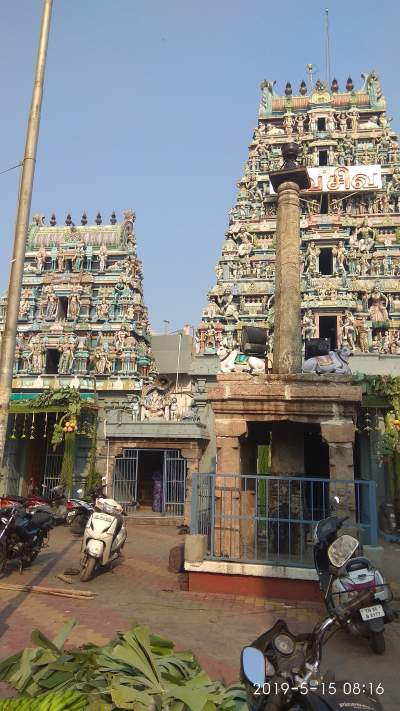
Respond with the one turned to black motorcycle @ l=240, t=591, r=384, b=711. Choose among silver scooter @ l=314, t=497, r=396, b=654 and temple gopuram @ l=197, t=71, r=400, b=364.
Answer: the temple gopuram

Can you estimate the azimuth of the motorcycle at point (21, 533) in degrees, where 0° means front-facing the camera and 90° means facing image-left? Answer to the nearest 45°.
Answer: approximately 45°

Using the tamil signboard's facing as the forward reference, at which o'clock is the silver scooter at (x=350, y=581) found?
The silver scooter is roughly at 12 o'clock from the tamil signboard.

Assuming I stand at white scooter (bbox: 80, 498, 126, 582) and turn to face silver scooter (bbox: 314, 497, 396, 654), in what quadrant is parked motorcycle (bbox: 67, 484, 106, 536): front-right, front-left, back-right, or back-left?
back-left

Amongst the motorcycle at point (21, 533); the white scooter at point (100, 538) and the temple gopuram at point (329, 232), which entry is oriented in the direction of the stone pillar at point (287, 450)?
the temple gopuram

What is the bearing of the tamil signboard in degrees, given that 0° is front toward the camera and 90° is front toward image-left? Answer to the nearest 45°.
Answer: approximately 0°

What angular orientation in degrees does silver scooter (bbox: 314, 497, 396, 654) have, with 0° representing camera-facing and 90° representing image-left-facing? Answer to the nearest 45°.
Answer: approximately 135°

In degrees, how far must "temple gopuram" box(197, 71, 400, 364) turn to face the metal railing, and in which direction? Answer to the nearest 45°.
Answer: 0° — it already faces it
